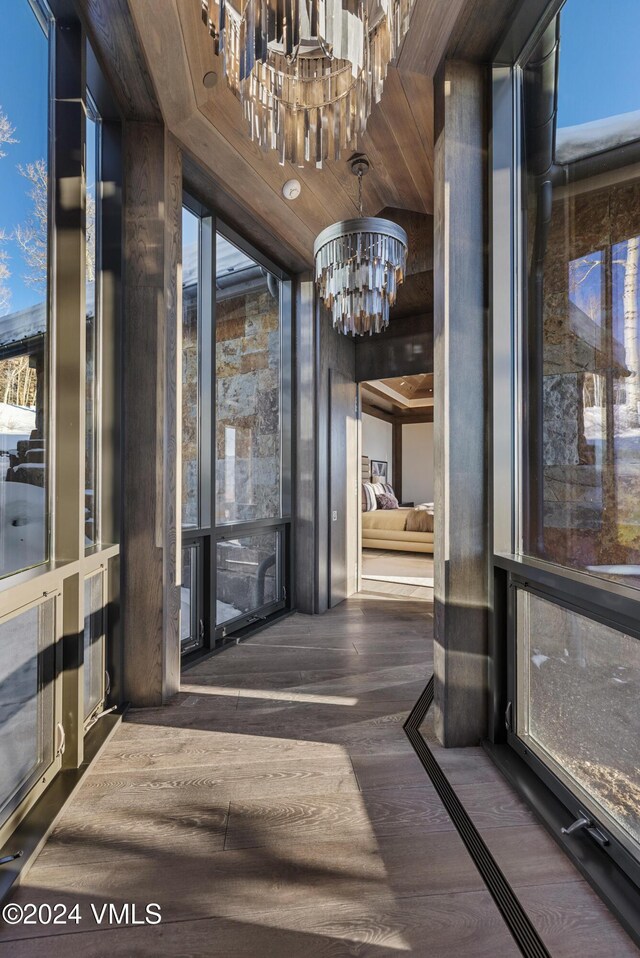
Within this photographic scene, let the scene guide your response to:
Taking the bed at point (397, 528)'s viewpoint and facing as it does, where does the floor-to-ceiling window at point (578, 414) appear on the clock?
The floor-to-ceiling window is roughly at 3 o'clock from the bed.

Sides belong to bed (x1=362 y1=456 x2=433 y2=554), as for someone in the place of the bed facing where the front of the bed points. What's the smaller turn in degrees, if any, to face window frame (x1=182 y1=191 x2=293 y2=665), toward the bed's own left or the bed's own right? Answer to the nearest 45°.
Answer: approximately 90° to the bed's own right

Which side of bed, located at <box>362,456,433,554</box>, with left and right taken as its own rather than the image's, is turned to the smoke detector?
right

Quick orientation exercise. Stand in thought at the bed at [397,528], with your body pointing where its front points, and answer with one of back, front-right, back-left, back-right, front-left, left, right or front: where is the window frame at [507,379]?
right

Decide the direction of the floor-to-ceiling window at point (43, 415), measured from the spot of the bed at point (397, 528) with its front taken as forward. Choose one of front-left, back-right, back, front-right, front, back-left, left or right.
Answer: right

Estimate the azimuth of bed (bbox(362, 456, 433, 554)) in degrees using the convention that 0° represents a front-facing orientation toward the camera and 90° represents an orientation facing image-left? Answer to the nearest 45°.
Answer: approximately 270°

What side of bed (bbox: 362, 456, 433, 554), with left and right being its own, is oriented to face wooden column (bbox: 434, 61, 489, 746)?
right

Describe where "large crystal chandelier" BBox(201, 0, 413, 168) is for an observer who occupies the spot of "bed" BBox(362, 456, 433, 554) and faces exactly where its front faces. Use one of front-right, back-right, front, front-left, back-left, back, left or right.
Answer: right

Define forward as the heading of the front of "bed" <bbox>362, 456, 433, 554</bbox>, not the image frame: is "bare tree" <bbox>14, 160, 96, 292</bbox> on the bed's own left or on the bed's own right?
on the bed's own right
